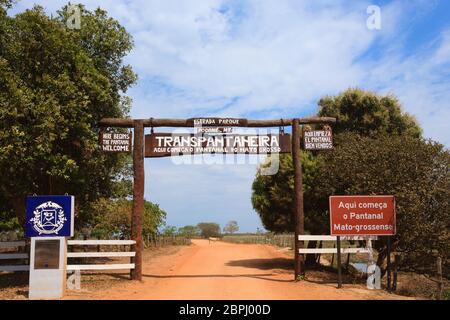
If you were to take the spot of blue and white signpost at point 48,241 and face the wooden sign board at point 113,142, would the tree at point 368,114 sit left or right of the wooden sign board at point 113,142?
right

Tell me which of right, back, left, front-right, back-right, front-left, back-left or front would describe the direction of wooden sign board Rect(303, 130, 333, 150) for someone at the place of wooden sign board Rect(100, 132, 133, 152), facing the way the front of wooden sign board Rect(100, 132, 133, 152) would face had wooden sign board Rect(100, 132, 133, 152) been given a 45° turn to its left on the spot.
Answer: front-left

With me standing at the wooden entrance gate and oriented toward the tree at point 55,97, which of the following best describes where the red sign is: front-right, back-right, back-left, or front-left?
back-left

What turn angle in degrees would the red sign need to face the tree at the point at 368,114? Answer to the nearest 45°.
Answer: approximately 180°

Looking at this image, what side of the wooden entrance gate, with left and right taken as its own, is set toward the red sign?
left

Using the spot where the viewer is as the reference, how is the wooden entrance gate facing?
facing the viewer

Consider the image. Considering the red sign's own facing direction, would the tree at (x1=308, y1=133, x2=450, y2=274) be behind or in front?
behind

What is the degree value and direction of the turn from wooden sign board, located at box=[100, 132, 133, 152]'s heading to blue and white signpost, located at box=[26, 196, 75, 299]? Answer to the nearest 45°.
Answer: approximately 45° to its right

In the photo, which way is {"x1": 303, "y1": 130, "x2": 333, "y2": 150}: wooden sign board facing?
toward the camera

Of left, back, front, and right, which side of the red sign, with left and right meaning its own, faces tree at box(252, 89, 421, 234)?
back

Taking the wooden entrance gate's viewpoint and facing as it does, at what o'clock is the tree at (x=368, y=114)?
The tree is roughly at 8 o'clock from the wooden entrance gate.
